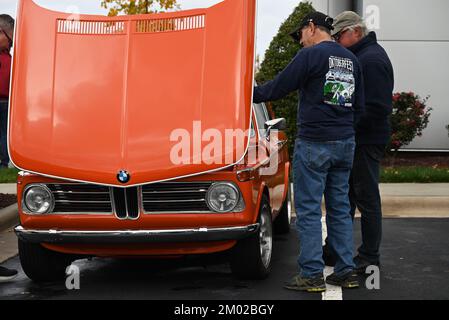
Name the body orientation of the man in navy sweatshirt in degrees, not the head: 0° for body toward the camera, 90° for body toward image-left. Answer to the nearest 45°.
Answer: approximately 135°

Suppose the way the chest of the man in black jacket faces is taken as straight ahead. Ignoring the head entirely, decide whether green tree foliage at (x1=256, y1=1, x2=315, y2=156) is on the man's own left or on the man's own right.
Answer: on the man's own right

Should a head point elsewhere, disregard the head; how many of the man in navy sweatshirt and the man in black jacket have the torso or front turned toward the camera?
0

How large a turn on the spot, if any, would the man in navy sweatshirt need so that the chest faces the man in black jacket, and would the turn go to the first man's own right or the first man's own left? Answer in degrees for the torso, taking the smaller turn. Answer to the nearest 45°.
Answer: approximately 90° to the first man's own right

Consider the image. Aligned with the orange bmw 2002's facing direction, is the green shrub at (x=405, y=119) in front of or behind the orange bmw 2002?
behind

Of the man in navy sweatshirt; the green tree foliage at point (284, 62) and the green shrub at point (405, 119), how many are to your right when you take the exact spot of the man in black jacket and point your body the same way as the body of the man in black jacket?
2

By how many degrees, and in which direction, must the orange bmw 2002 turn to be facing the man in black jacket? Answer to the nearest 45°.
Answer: approximately 90° to its left

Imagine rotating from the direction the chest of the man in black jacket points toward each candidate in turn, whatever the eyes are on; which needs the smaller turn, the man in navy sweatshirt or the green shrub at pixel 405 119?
the man in navy sweatshirt

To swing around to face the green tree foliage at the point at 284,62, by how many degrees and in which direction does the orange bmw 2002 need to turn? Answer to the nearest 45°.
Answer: approximately 180°

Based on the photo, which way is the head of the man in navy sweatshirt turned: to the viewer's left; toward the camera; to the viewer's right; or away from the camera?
to the viewer's left

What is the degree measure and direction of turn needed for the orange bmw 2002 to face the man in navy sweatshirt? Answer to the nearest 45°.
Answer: approximately 90° to its left

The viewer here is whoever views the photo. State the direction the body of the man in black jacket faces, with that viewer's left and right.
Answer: facing to the left of the viewer

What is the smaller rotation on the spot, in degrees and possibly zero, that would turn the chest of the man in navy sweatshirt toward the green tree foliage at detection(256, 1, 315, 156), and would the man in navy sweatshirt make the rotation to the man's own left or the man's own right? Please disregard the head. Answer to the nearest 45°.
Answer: approximately 45° to the man's own right

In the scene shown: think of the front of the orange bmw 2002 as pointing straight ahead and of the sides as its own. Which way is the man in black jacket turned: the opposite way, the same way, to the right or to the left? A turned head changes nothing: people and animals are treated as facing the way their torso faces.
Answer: to the right
